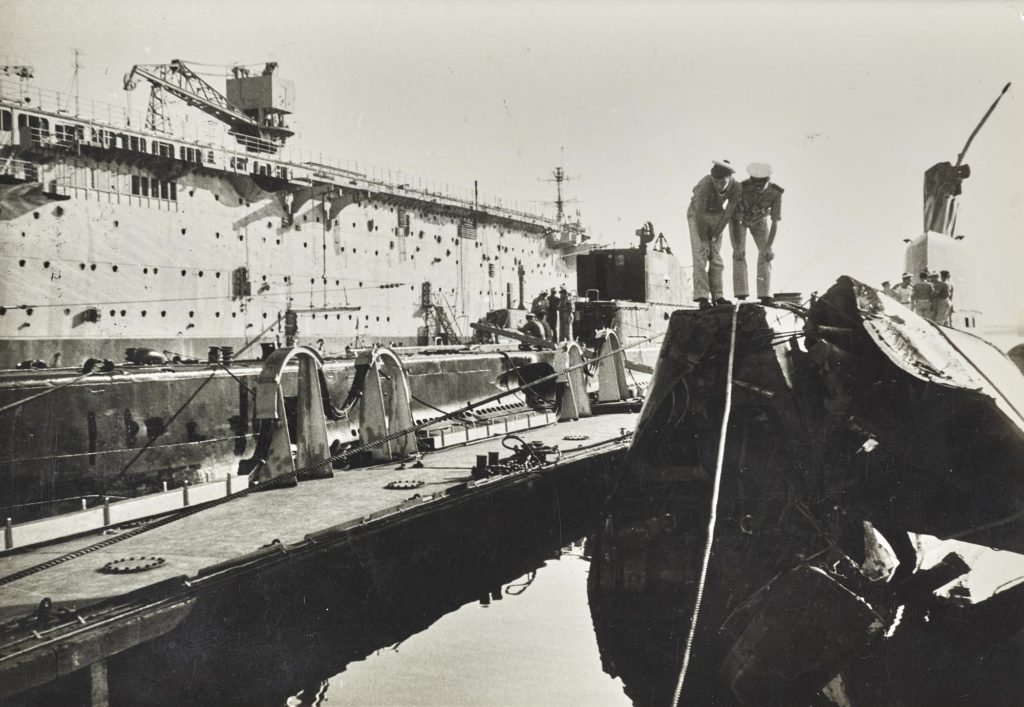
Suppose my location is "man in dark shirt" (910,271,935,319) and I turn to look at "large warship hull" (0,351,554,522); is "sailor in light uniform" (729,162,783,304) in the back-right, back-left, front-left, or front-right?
front-left

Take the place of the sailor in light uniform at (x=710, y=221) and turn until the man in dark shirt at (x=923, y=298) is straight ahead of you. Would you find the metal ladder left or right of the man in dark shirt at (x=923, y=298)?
left

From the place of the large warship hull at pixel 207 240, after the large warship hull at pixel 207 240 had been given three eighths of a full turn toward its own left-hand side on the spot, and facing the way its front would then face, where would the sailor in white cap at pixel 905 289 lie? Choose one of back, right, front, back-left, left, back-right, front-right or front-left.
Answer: back-left

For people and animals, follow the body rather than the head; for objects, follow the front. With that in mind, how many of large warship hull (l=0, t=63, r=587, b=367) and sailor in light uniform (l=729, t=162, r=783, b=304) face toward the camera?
1

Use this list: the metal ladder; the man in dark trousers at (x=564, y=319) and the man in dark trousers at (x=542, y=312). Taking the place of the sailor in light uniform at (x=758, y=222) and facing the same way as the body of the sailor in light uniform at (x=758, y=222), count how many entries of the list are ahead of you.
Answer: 0

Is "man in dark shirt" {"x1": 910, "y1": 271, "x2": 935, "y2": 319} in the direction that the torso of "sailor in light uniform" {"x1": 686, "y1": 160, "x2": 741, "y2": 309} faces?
no

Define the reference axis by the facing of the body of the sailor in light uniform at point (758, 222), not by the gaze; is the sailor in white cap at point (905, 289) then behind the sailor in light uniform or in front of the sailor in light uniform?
behind

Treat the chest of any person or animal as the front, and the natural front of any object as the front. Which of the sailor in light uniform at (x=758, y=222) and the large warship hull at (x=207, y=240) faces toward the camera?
the sailor in light uniform

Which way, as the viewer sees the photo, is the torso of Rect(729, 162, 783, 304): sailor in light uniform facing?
toward the camera

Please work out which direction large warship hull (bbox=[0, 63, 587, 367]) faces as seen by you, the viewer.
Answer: facing away from the viewer and to the right of the viewer

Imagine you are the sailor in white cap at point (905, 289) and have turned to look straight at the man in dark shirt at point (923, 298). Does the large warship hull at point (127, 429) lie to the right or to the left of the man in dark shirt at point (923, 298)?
right

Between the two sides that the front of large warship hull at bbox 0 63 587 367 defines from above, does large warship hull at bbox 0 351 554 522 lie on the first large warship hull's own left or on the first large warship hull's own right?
on the first large warship hull's own right
